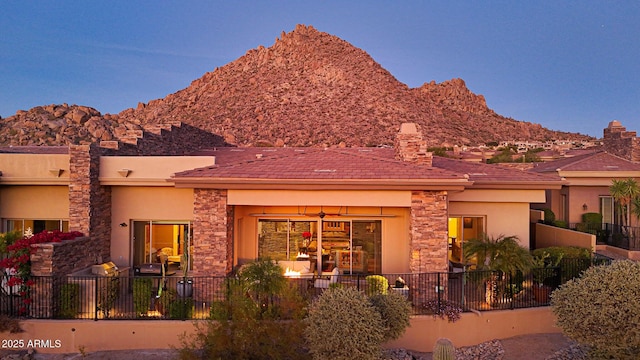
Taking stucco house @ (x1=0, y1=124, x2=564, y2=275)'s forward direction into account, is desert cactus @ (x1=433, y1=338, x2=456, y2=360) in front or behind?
in front

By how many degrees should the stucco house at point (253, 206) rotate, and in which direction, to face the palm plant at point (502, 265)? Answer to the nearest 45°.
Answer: approximately 45° to its left

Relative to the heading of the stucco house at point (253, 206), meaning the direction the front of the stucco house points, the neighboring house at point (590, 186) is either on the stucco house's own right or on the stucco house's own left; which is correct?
on the stucco house's own left

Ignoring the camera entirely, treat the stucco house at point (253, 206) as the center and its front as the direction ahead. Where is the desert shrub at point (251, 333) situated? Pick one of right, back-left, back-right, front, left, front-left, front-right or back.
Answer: front

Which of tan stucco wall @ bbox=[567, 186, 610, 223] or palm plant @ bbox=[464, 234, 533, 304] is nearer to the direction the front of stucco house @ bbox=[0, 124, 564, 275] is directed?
the palm plant

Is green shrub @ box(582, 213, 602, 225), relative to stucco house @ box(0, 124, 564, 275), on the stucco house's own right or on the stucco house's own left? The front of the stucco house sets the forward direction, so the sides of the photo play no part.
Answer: on the stucco house's own left

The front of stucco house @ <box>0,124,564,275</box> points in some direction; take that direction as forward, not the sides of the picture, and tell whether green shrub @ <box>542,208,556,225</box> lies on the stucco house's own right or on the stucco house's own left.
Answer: on the stucco house's own left

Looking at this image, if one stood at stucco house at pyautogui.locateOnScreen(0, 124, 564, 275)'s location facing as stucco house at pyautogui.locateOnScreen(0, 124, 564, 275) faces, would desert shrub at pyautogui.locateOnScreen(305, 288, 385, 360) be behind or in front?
in front

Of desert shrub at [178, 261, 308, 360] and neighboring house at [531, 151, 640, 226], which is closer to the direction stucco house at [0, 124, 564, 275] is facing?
the desert shrub

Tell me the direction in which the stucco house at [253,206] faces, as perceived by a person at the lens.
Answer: facing the viewer
